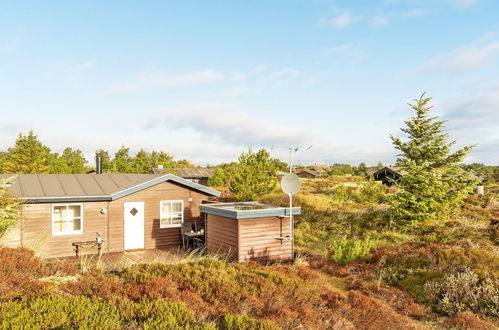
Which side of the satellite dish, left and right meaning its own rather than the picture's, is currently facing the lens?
front

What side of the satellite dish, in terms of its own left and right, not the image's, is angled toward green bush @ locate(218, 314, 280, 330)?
front

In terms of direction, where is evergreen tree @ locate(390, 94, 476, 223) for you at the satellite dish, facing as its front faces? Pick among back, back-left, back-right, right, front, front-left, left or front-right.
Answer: back-left

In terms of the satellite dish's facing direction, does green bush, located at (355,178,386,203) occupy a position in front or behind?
behind

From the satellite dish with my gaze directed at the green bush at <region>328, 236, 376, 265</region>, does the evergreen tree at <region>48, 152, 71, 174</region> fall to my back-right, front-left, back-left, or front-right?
back-left

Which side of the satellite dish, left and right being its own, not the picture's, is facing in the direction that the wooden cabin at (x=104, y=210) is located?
right

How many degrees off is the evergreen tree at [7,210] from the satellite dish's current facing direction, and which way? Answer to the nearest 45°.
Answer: approximately 90° to its right

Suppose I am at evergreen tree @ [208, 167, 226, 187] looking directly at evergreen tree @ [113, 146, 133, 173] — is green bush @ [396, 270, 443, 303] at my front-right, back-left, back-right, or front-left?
back-left

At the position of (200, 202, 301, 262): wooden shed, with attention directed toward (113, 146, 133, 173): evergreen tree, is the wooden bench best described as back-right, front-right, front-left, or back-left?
front-left

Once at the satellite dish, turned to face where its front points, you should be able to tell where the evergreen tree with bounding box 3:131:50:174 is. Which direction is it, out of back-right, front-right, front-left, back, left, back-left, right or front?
back-right
